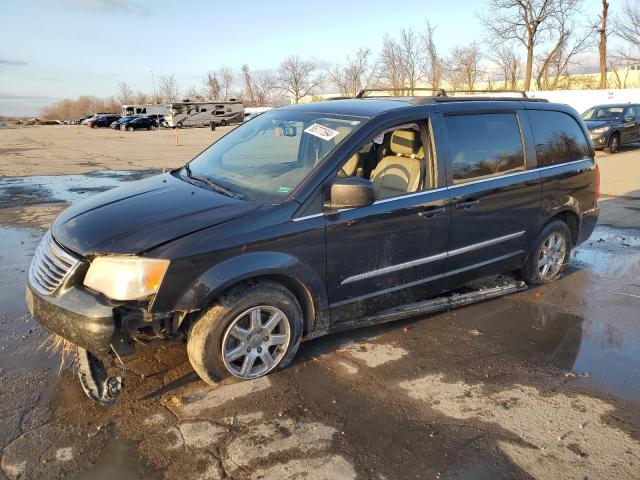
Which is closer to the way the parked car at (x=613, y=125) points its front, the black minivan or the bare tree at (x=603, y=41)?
the black minivan

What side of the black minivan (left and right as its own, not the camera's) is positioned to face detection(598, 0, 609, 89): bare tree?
back

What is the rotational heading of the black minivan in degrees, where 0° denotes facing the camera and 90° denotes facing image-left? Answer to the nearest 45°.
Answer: approximately 45°

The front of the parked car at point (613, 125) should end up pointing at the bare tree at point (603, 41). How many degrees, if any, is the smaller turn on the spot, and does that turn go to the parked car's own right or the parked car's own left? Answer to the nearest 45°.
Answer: approximately 135° to the parked car's own right

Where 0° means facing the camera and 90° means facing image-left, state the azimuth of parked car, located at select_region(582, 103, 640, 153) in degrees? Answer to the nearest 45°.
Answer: approximately 45°

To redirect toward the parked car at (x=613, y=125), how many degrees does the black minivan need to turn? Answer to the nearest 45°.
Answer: approximately 180°
